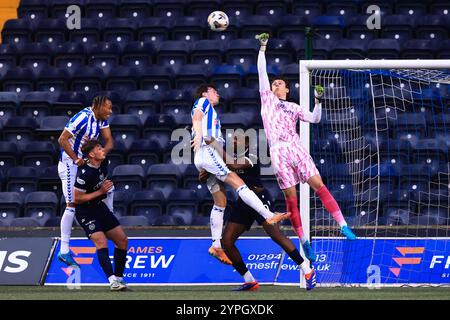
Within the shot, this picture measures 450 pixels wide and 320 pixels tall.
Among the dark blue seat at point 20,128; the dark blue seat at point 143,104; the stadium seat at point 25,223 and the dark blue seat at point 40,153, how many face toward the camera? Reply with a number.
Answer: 4

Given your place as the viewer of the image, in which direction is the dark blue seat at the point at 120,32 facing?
facing the viewer

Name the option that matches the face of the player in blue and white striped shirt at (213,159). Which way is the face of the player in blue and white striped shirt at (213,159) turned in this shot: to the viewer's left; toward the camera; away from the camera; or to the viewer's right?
to the viewer's right

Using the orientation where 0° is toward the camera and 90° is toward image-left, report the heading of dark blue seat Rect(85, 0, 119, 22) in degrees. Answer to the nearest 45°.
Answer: approximately 0°

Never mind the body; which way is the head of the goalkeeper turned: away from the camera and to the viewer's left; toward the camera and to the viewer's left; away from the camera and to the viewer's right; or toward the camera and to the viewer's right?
toward the camera and to the viewer's left

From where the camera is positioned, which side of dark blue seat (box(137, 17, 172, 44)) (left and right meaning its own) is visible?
front

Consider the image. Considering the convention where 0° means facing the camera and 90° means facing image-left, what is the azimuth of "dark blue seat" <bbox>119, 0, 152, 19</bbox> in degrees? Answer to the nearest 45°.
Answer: approximately 0°

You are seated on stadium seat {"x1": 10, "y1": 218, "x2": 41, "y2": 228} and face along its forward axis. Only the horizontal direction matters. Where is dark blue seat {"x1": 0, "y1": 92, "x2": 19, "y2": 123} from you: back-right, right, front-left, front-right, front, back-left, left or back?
back

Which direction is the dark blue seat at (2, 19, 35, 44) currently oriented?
toward the camera
